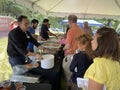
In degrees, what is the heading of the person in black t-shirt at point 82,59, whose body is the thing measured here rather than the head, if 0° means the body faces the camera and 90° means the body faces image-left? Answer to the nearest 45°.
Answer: approximately 135°

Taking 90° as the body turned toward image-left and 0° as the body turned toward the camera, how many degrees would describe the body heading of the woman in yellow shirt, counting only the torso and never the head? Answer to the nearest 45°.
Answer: approximately 135°

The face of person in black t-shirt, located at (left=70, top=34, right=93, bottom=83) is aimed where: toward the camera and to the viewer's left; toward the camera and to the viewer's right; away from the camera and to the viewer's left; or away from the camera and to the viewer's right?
away from the camera and to the viewer's left

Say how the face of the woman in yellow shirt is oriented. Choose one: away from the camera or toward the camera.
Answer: away from the camera

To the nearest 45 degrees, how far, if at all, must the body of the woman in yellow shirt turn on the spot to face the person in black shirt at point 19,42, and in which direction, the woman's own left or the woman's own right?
0° — they already face them
